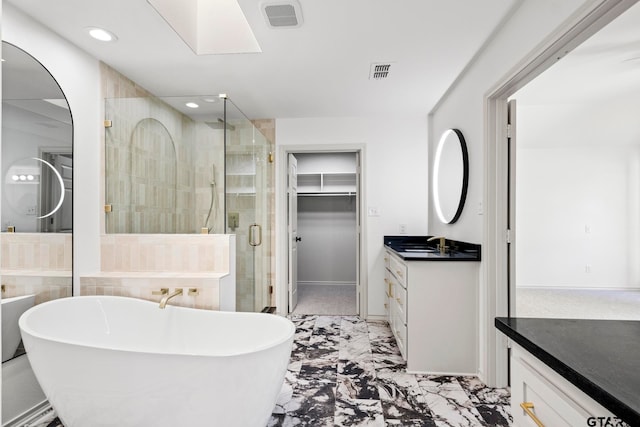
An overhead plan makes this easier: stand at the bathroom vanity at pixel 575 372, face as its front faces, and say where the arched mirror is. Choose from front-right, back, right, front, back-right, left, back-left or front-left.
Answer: front-right

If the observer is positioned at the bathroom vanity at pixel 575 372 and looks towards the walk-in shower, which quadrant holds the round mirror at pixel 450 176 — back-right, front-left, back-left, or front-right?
front-right

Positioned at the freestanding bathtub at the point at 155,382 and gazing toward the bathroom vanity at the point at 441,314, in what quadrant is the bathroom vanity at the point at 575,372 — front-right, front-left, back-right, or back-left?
front-right

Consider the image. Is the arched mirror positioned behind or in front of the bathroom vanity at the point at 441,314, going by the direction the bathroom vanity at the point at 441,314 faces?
in front

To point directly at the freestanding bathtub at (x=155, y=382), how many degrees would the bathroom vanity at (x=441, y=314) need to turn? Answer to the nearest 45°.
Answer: approximately 45° to its left

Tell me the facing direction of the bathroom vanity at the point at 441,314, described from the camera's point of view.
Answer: facing to the left of the viewer

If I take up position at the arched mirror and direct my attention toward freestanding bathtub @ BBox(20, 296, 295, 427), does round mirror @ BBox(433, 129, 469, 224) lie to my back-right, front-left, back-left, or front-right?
front-left

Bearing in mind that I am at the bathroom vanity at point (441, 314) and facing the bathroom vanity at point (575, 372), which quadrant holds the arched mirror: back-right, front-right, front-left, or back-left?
front-right

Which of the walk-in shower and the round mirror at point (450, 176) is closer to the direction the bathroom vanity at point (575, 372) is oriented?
the walk-in shower

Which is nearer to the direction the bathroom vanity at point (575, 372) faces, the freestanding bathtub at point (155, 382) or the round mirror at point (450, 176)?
the freestanding bathtub

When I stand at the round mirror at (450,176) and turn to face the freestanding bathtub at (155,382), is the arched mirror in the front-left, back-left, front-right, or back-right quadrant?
front-right

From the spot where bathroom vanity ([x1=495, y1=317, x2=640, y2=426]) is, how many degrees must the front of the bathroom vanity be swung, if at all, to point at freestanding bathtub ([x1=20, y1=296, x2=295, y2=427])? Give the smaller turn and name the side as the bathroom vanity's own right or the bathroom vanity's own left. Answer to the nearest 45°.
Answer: approximately 45° to the bathroom vanity's own right

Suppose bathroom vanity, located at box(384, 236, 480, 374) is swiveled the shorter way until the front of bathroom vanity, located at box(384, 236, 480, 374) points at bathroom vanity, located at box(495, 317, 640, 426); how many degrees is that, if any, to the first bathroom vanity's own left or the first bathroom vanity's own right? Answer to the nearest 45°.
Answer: approximately 90° to the first bathroom vanity's own left

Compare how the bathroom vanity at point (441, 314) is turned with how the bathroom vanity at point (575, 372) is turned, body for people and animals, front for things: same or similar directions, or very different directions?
same or similar directions

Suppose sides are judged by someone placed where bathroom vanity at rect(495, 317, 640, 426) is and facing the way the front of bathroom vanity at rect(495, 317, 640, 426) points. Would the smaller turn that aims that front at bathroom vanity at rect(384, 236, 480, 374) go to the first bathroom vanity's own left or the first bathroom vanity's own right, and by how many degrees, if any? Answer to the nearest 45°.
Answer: approximately 90° to the first bathroom vanity's own right

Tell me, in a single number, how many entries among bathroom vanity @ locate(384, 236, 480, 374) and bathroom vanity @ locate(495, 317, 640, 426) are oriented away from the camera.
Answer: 0

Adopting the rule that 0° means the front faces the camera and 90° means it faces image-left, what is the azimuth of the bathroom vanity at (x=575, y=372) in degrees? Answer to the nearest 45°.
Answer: approximately 45°
